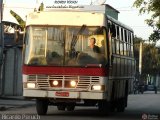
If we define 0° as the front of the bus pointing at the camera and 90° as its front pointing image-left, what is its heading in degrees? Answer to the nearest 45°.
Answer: approximately 0°
